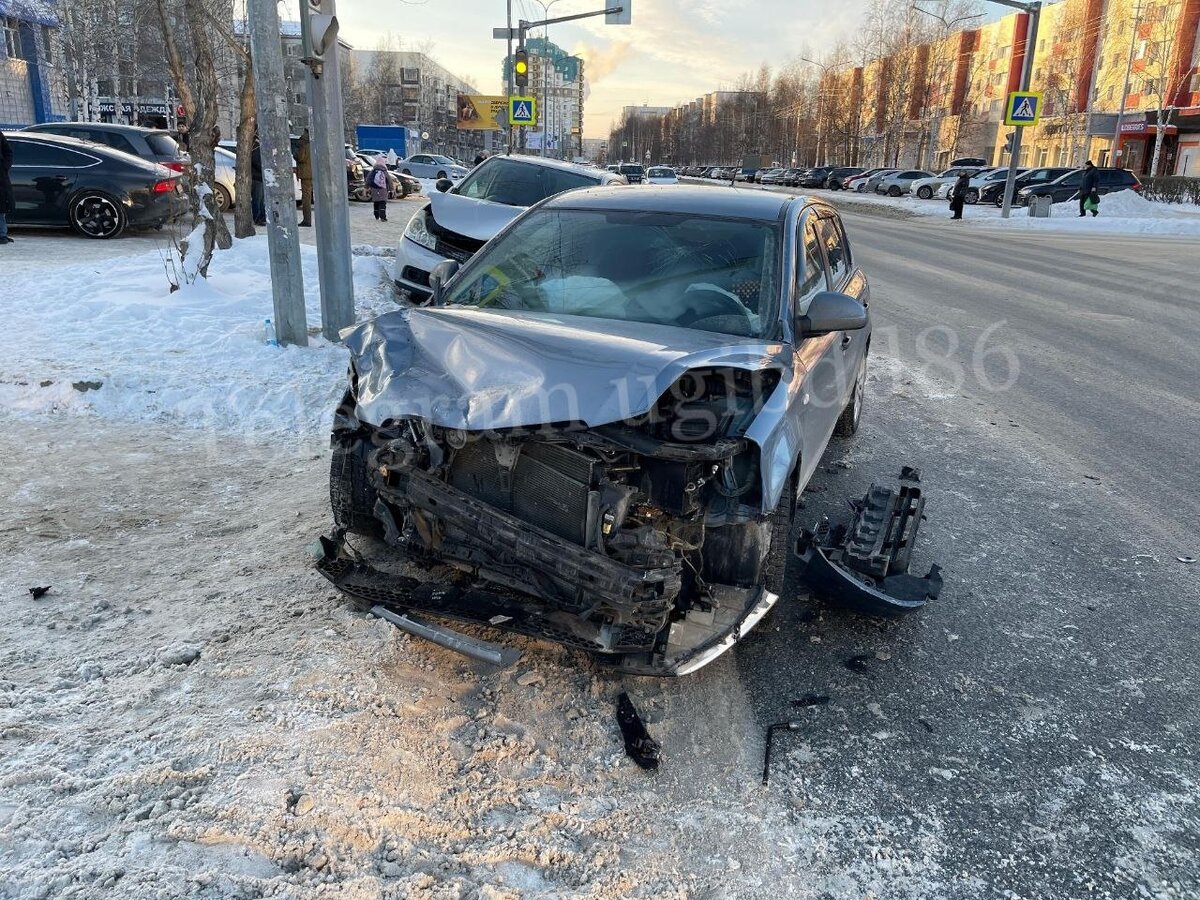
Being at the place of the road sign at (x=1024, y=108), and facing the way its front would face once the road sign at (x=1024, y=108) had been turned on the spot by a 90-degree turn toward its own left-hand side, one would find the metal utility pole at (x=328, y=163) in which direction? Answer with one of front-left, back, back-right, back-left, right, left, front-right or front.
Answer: right

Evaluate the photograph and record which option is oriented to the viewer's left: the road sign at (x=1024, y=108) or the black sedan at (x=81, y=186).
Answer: the black sedan

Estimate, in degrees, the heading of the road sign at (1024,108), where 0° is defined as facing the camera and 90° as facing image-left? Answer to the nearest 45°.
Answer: approximately 0°

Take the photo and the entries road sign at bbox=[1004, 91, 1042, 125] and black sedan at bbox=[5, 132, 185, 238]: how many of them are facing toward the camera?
1

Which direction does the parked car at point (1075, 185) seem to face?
to the viewer's left

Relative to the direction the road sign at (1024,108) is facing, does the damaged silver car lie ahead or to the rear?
ahead

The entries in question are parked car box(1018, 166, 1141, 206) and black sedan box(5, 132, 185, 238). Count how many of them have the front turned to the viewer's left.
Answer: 2

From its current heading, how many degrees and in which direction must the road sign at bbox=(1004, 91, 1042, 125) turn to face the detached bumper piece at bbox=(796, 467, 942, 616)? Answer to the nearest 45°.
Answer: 0° — it already faces it

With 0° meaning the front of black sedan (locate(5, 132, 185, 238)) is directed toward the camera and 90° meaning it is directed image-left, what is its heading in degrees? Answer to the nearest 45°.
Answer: approximately 90°

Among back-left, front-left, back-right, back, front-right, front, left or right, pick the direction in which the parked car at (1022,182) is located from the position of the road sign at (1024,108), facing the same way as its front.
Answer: back

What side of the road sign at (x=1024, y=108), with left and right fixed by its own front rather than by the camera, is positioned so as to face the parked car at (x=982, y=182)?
back

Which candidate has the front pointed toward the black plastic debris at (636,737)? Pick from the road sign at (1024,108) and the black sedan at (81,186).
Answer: the road sign

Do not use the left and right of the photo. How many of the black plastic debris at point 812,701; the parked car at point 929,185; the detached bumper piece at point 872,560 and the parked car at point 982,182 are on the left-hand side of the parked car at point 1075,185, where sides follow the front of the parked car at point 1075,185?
2

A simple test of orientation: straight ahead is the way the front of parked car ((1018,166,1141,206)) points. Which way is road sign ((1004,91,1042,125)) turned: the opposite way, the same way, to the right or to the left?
to the left

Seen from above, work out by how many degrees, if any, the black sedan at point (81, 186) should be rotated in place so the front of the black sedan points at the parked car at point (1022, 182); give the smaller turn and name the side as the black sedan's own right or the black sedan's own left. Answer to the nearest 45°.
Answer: approximately 180°

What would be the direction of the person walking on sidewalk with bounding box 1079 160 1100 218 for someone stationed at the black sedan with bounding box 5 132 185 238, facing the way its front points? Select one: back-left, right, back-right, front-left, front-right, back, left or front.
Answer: back

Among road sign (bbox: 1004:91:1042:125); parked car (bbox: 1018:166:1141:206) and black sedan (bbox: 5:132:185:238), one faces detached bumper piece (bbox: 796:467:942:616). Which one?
the road sign

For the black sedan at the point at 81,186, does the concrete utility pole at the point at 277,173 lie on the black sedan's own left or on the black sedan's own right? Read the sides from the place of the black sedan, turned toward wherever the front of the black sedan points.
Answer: on the black sedan's own left
